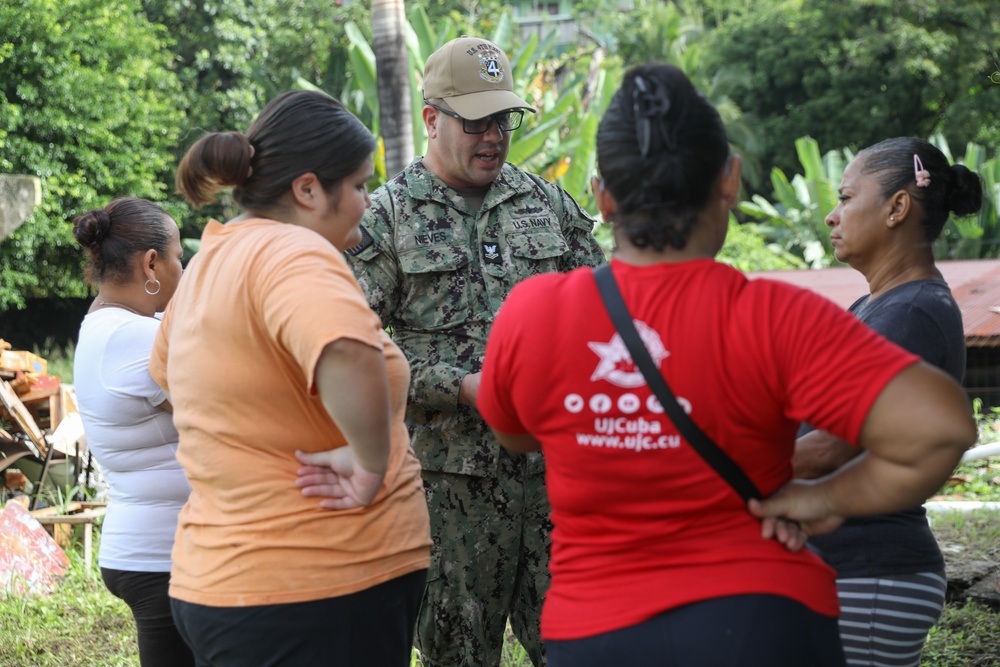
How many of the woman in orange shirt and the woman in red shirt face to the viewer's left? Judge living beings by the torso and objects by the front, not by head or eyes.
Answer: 0

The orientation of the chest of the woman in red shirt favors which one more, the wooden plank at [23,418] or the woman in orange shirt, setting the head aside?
the wooden plank

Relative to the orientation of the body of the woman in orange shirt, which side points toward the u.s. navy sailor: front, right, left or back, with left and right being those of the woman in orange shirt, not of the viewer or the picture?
front

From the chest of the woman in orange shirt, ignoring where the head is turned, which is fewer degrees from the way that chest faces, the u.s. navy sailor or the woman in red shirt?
the u.s. navy sailor

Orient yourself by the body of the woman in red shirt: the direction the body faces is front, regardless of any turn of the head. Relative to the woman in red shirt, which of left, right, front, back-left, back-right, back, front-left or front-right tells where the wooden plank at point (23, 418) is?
front-left

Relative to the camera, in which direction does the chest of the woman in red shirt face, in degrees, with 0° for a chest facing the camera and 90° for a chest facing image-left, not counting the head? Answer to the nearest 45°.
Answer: approximately 180°

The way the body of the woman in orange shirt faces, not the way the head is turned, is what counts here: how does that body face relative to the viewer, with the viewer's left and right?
facing away from the viewer and to the right of the viewer

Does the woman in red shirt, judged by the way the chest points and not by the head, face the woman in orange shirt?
no

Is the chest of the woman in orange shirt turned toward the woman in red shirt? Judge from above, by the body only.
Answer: no

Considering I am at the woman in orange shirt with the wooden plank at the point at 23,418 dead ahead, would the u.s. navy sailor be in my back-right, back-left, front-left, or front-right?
front-right

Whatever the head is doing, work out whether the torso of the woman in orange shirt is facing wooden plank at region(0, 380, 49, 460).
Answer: no

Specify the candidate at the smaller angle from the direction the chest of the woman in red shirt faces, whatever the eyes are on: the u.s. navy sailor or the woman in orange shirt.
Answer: the u.s. navy sailor

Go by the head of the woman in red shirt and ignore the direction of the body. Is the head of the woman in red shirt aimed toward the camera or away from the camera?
away from the camera
